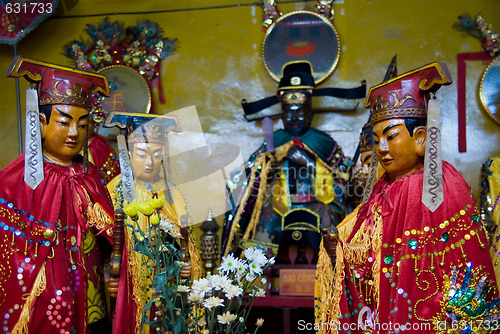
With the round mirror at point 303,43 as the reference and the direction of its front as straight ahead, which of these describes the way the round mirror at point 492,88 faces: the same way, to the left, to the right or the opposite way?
the same way

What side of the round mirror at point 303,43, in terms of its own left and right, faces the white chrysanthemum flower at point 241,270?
front

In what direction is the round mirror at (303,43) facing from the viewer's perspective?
toward the camera

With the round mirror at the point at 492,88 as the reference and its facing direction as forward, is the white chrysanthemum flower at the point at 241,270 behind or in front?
in front

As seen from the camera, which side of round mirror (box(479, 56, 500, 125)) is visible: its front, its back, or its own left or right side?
front

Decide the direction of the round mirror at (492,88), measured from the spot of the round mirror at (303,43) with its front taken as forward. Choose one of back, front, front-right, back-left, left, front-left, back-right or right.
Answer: left

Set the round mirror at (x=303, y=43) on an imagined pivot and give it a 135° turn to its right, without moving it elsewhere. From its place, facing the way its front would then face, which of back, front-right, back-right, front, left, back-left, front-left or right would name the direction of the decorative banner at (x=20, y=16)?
front-left

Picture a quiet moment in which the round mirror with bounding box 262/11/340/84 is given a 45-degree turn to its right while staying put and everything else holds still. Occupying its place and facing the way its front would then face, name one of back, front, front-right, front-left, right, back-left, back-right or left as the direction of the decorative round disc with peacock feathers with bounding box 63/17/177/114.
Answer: front-right

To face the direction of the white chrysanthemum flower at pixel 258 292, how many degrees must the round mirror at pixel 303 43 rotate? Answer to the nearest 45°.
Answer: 0° — it already faces it

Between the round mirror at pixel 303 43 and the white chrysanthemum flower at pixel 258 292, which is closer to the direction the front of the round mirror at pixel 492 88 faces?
the white chrysanthemum flower

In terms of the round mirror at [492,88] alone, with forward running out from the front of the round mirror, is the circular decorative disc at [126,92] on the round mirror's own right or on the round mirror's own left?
on the round mirror's own right

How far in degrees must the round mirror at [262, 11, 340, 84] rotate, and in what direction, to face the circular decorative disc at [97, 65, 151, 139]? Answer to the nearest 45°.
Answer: approximately 90° to its right

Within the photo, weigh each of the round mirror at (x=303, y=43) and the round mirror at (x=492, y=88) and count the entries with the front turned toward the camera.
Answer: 2
